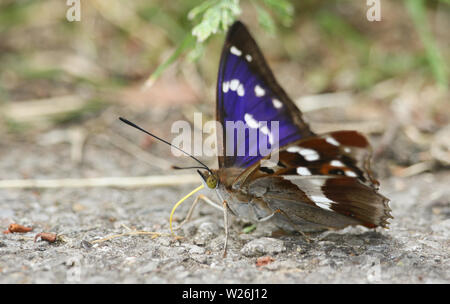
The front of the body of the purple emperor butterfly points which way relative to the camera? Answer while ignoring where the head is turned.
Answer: to the viewer's left
